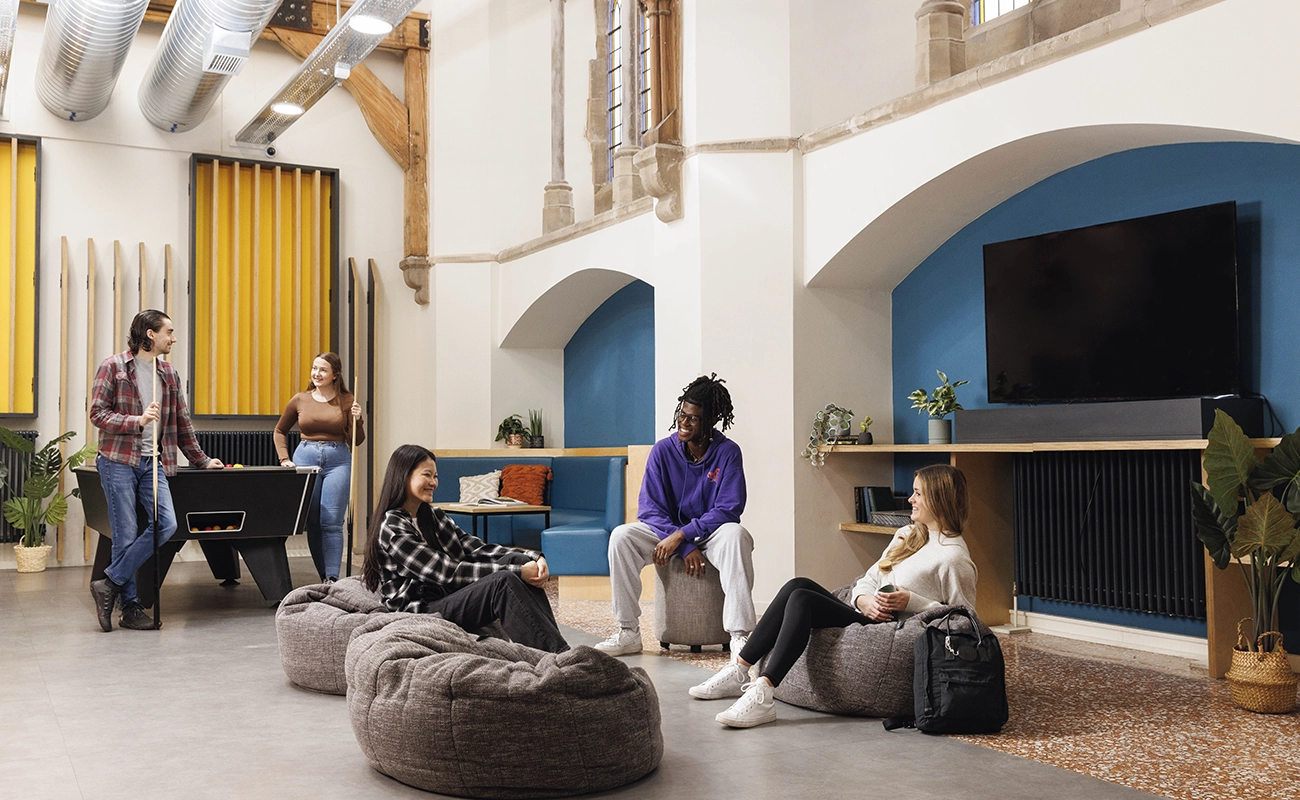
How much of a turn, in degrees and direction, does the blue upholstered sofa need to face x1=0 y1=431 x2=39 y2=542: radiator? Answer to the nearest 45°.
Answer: approximately 45° to its right

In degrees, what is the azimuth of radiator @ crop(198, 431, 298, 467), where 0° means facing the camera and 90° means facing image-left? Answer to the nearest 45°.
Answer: approximately 0°

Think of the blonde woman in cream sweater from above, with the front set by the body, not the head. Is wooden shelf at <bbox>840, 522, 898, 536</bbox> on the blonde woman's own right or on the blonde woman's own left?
on the blonde woman's own right

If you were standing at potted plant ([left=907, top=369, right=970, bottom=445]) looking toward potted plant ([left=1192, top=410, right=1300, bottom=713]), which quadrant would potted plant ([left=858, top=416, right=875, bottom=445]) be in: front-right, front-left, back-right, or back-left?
back-right

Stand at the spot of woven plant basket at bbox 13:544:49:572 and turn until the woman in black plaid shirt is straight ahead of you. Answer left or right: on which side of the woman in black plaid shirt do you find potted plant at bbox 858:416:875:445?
left

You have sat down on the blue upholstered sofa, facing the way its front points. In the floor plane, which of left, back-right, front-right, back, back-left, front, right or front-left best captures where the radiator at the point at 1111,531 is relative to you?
left

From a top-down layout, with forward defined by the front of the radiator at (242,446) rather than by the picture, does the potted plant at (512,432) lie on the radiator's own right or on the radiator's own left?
on the radiator's own left

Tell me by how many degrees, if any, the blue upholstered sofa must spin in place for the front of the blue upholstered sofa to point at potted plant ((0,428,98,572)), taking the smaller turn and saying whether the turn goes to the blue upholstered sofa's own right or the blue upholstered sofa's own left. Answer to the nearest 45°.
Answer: approximately 45° to the blue upholstered sofa's own right

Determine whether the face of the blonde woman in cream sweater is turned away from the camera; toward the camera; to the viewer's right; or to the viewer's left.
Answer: to the viewer's left
